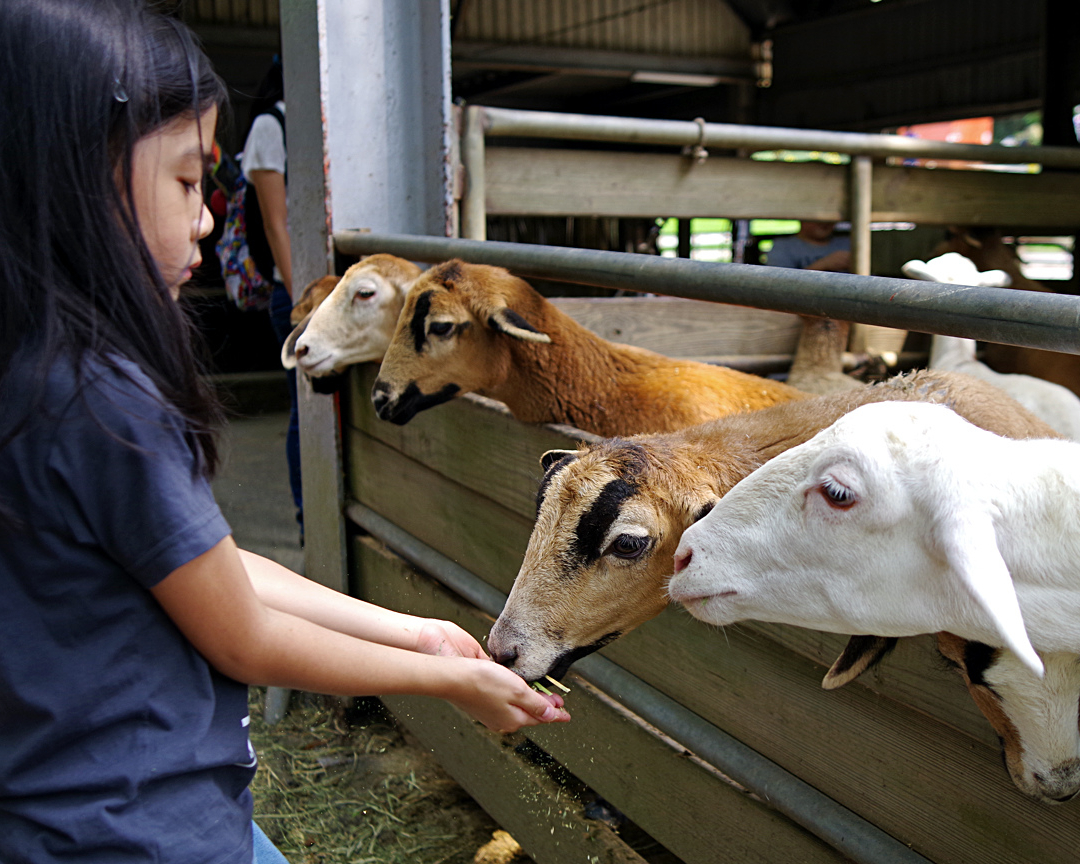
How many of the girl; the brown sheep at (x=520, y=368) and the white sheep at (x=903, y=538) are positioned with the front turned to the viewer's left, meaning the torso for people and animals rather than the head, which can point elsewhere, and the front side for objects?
2

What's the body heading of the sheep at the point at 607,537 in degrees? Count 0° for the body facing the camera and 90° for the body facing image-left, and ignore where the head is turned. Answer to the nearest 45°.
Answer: approximately 45°

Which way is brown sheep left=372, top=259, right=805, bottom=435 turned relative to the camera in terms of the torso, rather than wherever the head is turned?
to the viewer's left

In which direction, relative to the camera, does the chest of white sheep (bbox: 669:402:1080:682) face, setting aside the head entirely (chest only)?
to the viewer's left

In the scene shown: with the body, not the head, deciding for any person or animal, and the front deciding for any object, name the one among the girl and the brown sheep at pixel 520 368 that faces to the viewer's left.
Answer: the brown sheep

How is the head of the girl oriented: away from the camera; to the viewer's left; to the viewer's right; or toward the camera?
to the viewer's right

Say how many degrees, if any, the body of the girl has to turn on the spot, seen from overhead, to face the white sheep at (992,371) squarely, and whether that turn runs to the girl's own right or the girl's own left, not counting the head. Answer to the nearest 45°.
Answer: approximately 45° to the girl's own left

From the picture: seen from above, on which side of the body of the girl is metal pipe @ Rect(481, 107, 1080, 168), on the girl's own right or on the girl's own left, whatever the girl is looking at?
on the girl's own left

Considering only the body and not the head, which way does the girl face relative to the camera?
to the viewer's right

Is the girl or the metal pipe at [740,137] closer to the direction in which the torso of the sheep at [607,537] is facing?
the girl

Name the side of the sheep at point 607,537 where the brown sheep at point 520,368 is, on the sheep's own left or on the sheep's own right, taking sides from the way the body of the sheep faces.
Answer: on the sheep's own right
